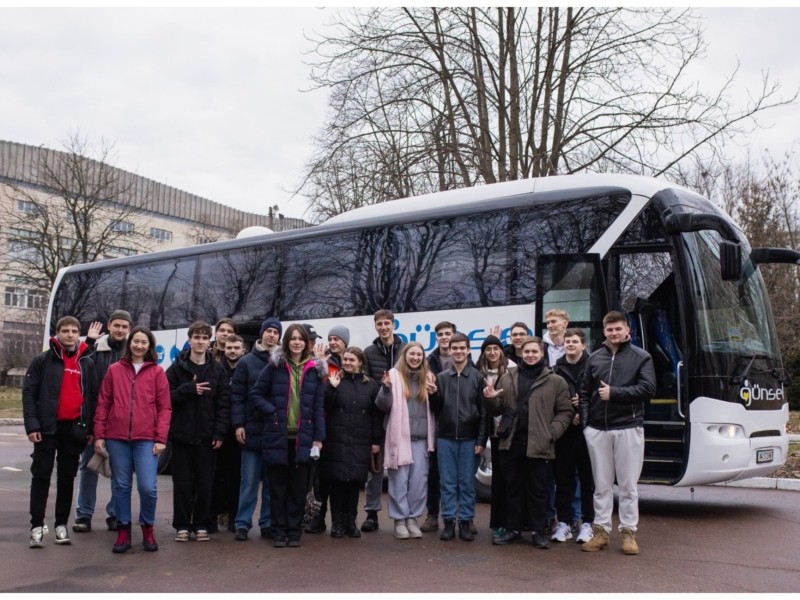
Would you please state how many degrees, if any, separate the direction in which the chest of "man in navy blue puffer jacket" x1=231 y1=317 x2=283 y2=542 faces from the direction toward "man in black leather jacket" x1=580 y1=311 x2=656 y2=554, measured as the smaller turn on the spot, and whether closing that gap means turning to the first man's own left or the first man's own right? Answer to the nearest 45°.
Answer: approximately 90° to the first man's own left

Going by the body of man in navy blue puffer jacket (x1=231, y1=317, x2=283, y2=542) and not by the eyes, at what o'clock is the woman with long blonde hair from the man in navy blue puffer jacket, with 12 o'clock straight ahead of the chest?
The woman with long blonde hair is roughly at 9 o'clock from the man in navy blue puffer jacket.

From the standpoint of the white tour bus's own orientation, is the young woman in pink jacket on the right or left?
on its right

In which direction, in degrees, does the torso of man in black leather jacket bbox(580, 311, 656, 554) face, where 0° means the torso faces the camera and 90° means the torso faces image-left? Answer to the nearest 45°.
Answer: approximately 0°

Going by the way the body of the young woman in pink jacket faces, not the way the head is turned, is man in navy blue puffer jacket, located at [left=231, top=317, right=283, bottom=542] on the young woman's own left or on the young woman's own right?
on the young woman's own left

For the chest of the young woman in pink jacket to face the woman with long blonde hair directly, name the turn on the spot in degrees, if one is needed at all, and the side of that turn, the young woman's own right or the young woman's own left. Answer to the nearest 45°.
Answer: approximately 90° to the young woman's own left

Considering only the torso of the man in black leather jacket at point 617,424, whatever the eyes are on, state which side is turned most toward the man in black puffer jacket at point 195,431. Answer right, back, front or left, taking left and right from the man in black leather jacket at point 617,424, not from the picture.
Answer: right

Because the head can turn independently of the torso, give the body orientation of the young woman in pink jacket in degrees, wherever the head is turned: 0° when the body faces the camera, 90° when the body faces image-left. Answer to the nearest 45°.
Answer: approximately 0°
